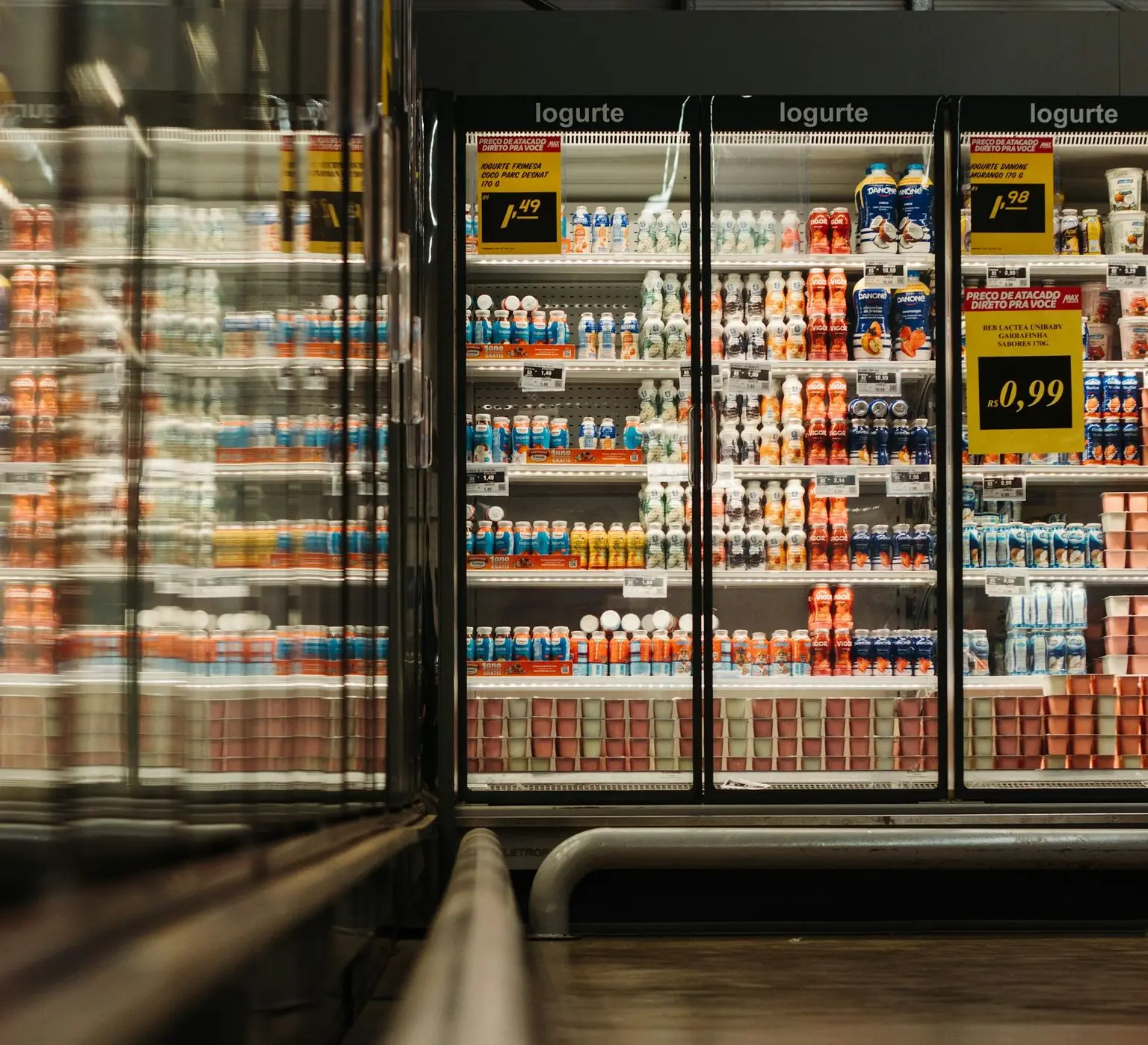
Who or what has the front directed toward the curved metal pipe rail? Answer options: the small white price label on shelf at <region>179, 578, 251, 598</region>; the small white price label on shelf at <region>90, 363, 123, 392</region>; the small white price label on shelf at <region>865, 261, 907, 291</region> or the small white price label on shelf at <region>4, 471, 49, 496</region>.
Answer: the small white price label on shelf at <region>865, 261, 907, 291</region>

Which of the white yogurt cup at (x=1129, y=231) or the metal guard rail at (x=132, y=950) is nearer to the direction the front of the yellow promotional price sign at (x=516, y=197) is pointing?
the metal guard rail

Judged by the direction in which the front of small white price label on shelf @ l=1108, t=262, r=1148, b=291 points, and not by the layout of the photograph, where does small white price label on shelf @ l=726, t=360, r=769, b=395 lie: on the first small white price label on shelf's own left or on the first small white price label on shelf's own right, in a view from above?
on the first small white price label on shelf's own right

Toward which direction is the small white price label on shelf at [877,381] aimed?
toward the camera

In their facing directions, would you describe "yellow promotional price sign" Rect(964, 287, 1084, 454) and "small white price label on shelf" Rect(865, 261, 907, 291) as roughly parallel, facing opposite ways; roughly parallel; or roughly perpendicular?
roughly parallel

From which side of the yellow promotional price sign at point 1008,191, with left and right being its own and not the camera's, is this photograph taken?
front

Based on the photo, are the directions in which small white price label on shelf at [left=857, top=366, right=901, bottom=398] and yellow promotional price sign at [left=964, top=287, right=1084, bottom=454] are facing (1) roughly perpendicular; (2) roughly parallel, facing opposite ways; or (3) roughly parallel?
roughly parallel

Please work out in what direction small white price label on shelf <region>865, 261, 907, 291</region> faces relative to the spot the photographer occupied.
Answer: facing the viewer

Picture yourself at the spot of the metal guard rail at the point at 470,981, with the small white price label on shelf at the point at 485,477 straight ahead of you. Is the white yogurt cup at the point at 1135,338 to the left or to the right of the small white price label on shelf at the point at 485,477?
right

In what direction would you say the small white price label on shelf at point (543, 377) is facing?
toward the camera

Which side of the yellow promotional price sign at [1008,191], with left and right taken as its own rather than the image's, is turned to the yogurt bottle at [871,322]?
right
